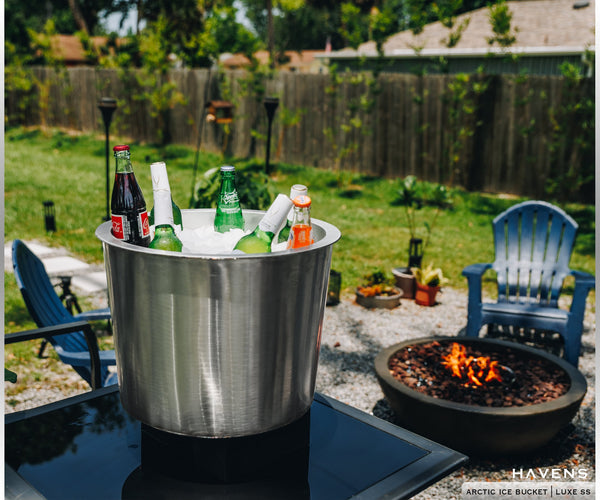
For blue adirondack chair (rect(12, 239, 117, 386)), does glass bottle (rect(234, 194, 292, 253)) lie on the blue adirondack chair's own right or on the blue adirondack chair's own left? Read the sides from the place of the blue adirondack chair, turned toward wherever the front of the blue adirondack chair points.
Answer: on the blue adirondack chair's own right

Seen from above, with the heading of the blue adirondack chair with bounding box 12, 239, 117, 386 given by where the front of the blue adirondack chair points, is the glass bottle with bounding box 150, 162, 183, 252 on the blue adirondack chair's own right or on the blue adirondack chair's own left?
on the blue adirondack chair's own right

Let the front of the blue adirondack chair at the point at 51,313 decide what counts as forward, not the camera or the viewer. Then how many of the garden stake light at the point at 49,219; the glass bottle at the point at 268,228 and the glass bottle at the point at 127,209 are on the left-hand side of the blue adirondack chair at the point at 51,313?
1

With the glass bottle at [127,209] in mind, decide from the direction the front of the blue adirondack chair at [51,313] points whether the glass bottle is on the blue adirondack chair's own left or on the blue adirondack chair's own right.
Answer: on the blue adirondack chair's own right

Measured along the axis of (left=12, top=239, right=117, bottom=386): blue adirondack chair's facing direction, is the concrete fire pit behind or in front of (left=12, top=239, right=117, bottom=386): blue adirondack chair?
in front

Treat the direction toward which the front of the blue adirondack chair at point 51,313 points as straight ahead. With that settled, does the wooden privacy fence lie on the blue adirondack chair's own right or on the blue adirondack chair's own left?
on the blue adirondack chair's own left

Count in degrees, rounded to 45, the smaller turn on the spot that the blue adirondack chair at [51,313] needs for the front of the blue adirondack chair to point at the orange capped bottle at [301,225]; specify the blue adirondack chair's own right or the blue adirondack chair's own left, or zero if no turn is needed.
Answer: approximately 90° to the blue adirondack chair's own right

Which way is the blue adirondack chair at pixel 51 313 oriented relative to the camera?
to the viewer's right
